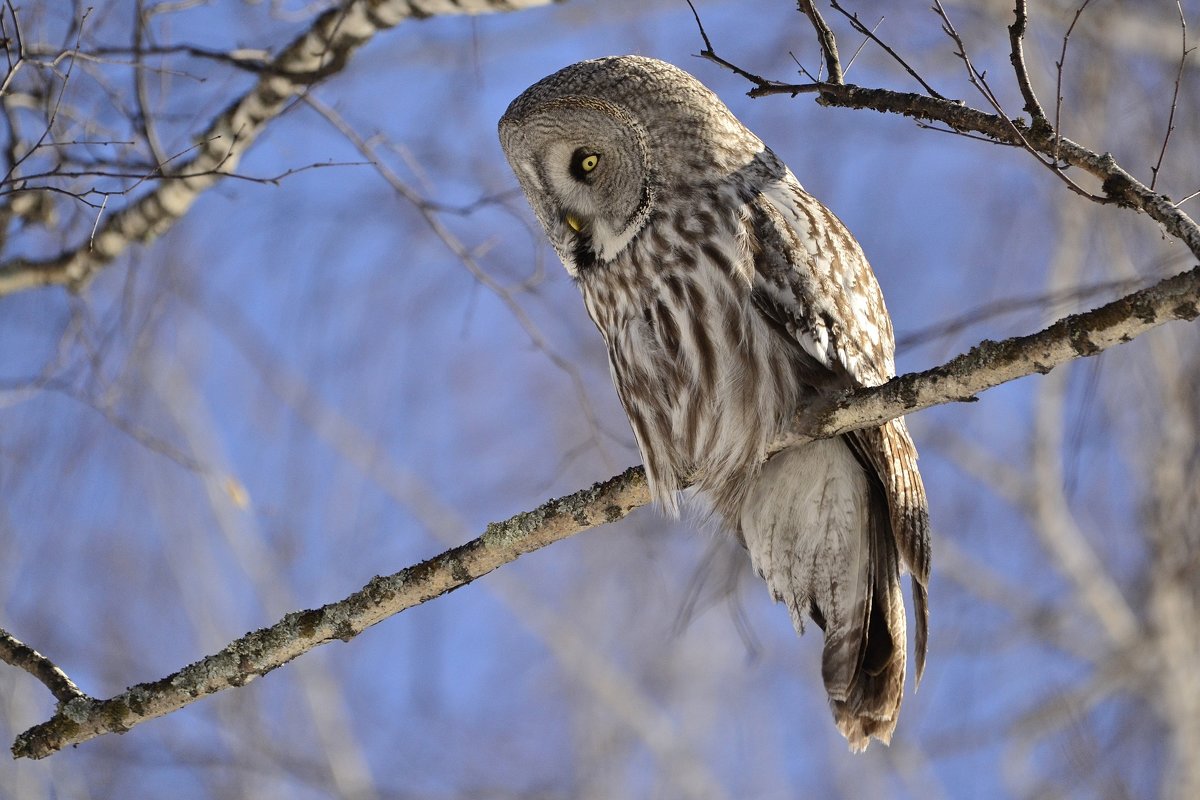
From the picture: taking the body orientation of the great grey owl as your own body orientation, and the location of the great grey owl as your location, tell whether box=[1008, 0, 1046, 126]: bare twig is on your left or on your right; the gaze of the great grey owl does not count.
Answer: on your left

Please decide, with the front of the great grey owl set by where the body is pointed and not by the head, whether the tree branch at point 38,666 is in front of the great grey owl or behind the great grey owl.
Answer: in front

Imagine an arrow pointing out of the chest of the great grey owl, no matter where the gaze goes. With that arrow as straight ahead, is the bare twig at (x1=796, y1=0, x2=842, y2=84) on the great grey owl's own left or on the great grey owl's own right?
on the great grey owl's own left

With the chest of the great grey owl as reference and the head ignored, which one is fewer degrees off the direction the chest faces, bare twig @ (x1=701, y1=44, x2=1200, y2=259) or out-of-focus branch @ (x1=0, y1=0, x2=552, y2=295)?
the out-of-focus branch

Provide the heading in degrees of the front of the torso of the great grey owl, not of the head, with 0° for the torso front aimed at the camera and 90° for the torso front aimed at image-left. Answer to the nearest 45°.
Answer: approximately 45°

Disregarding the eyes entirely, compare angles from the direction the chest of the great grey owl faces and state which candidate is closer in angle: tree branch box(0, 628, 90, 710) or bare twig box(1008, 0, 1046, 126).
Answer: the tree branch
